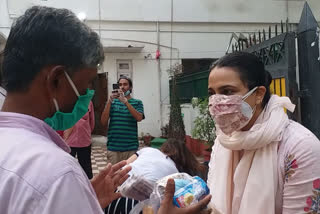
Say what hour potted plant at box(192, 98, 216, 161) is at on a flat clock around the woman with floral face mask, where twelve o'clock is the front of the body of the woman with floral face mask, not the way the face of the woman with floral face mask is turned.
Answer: The potted plant is roughly at 4 o'clock from the woman with floral face mask.

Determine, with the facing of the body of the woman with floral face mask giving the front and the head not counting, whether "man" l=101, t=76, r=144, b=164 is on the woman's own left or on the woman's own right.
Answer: on the woman's own right

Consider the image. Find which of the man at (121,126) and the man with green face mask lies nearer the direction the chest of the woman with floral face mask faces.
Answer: the man with green face mask

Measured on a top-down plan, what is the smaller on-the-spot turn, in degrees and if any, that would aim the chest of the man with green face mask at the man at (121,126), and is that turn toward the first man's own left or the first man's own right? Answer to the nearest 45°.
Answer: approximately 45° to the first man's own left

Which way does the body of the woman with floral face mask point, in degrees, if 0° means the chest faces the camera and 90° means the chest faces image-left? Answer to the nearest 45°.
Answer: approximately 45°

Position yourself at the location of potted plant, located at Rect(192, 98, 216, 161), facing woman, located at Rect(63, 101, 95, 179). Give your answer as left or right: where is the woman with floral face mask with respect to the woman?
left

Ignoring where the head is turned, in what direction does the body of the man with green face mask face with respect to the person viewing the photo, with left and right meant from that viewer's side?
facing away from the viewer and to the right of the viewer

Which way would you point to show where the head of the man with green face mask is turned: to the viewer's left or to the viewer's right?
to the viewer's right

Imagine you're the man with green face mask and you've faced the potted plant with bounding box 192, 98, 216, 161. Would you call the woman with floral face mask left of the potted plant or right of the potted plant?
right
